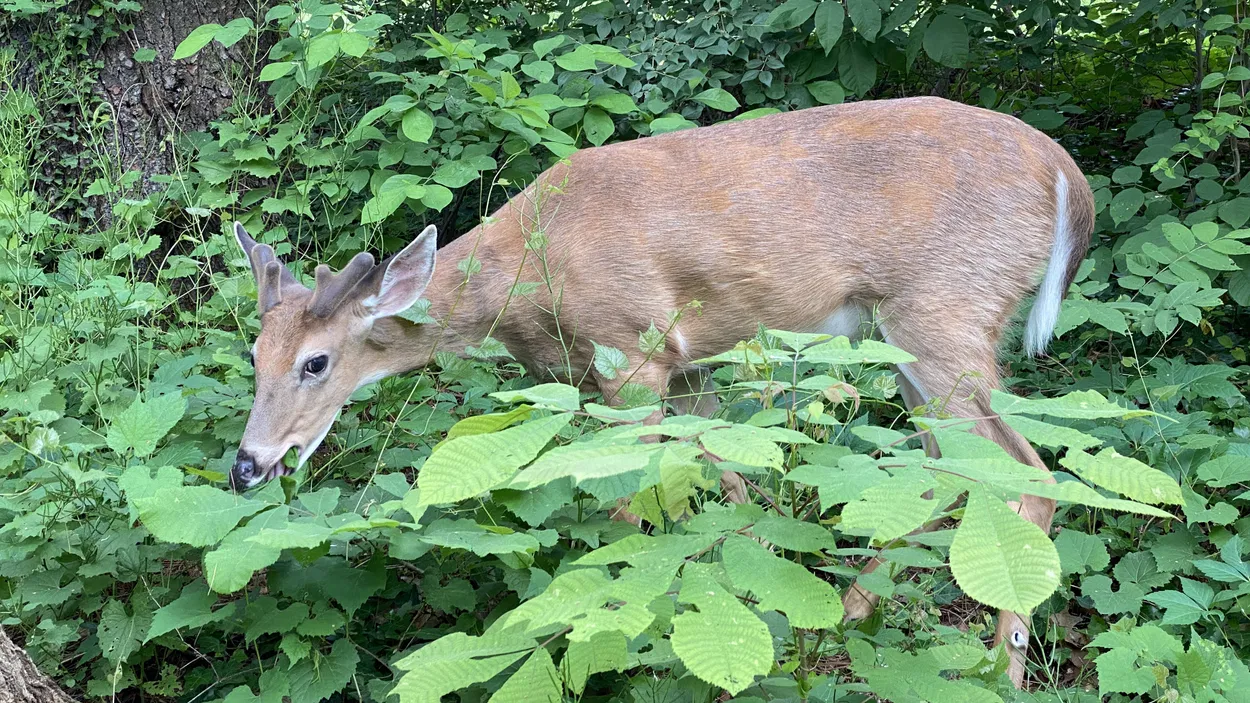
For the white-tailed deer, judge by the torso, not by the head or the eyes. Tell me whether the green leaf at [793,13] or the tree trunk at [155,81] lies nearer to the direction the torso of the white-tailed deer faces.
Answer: the tree trunk

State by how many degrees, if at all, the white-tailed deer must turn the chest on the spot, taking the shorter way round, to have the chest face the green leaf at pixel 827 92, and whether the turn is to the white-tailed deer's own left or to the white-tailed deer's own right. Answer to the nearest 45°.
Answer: approximately 90° to the white-tailed deer's own right

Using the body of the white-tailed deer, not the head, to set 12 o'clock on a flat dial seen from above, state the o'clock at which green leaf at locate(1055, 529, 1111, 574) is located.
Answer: The green leaf is roughly at 6 o'clock from the white-tailed deer.

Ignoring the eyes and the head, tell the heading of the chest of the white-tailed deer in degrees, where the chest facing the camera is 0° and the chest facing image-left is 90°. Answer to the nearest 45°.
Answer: approximately 90°

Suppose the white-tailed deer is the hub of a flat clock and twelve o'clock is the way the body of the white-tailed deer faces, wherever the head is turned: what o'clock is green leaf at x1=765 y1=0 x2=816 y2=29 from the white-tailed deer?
The green leaf is roughly at 3 o'clock from the white-tailed deer.

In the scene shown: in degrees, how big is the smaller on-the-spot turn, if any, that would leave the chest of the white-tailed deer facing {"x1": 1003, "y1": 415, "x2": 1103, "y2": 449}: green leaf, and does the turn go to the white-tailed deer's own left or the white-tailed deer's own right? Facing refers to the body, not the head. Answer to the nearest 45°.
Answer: approximately 180°

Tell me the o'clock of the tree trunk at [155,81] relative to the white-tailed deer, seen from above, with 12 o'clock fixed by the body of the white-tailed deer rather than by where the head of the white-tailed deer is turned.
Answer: The tree trunk is roughly at 1 o'clock from the white-tailed deer.

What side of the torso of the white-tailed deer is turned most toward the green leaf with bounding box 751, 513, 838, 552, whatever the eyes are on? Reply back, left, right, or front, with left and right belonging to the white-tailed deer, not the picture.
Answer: left

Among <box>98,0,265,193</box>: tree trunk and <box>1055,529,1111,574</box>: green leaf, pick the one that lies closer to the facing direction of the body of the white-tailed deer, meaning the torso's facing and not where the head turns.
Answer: the tree trunk

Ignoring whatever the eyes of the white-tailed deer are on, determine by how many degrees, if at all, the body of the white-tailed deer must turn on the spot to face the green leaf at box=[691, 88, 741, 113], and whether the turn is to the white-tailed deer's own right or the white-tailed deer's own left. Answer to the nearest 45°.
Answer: approximately 90° to the white-tailed deer's own right

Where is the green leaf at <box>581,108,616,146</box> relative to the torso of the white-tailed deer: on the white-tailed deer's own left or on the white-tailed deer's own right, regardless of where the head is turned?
on the white-tailed deer's own right

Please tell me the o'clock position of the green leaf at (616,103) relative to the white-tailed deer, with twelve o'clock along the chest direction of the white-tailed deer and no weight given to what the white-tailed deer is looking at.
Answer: The green leaf is roughly at 2 o'clock from the white-tailed deer.

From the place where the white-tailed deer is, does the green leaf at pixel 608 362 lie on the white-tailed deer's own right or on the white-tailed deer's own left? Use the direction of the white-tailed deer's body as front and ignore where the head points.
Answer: on the white-tailed deer's own left

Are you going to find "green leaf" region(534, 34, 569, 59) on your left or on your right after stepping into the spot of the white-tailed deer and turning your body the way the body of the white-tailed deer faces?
on your right
